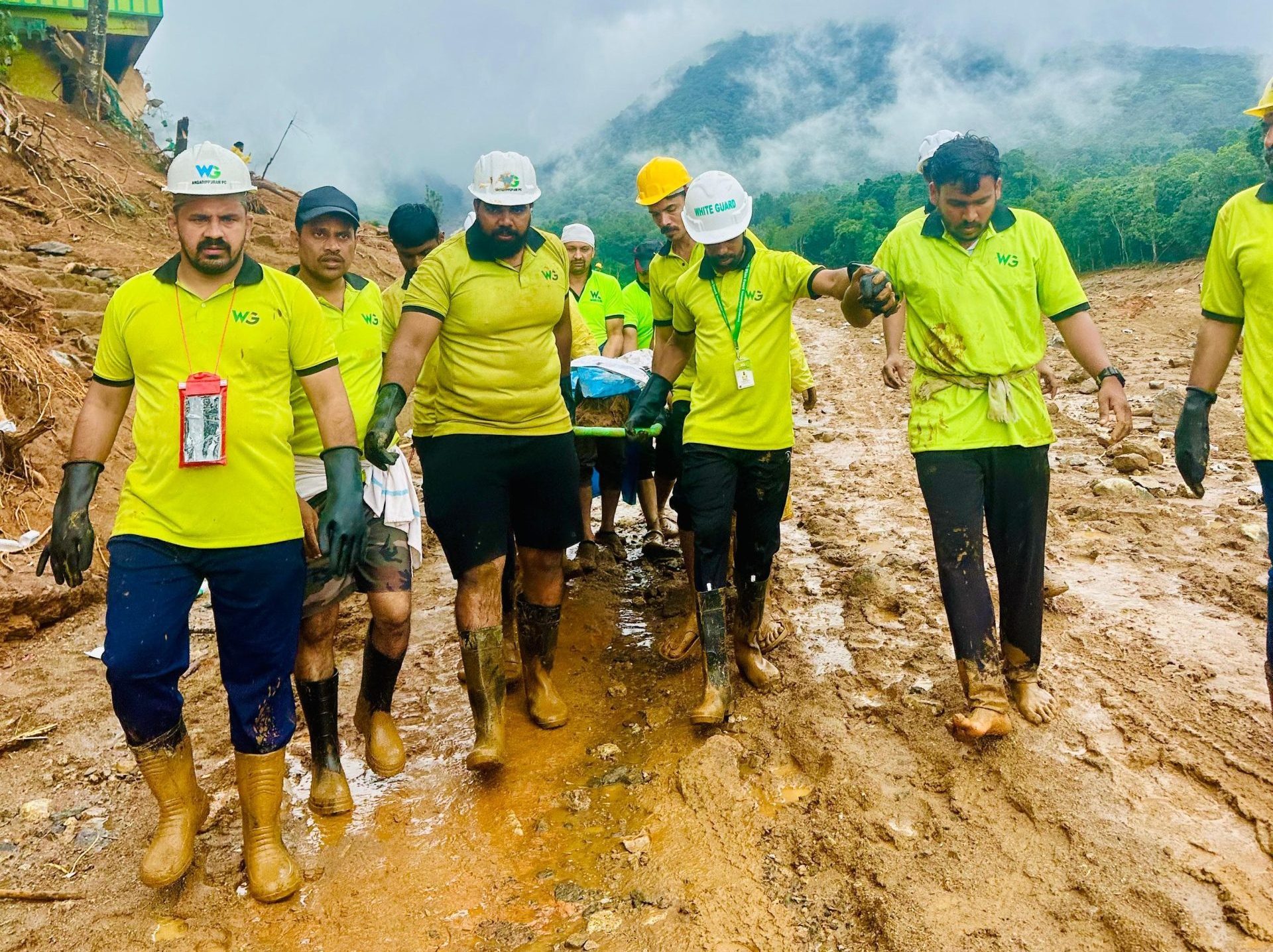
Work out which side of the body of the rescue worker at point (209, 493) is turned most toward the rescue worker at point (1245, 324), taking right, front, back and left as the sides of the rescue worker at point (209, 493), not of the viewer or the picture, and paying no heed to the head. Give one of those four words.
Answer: left

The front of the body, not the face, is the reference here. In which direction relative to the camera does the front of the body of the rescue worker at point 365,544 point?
toward the camera

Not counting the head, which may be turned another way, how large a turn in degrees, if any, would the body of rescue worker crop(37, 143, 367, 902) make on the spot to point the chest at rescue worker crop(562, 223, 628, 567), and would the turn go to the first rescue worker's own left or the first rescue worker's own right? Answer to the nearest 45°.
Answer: approximately 135° to the first rescue worker's own left

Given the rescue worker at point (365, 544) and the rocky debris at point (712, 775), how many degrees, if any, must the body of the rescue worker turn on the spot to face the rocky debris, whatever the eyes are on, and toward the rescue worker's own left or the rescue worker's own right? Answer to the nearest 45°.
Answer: approximately 45° to the rescue worker's own left

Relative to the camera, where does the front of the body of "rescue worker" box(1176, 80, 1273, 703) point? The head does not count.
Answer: toward the camera

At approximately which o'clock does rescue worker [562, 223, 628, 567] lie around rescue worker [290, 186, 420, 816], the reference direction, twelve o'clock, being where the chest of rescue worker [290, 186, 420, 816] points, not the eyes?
rescue worker [562, 223, 628, 567] is roughly at 7 o'clock from rescue worker [290, 186, 420, 816].

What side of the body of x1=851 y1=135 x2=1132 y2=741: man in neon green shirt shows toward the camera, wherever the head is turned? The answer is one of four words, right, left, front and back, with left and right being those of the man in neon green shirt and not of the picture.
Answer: front
